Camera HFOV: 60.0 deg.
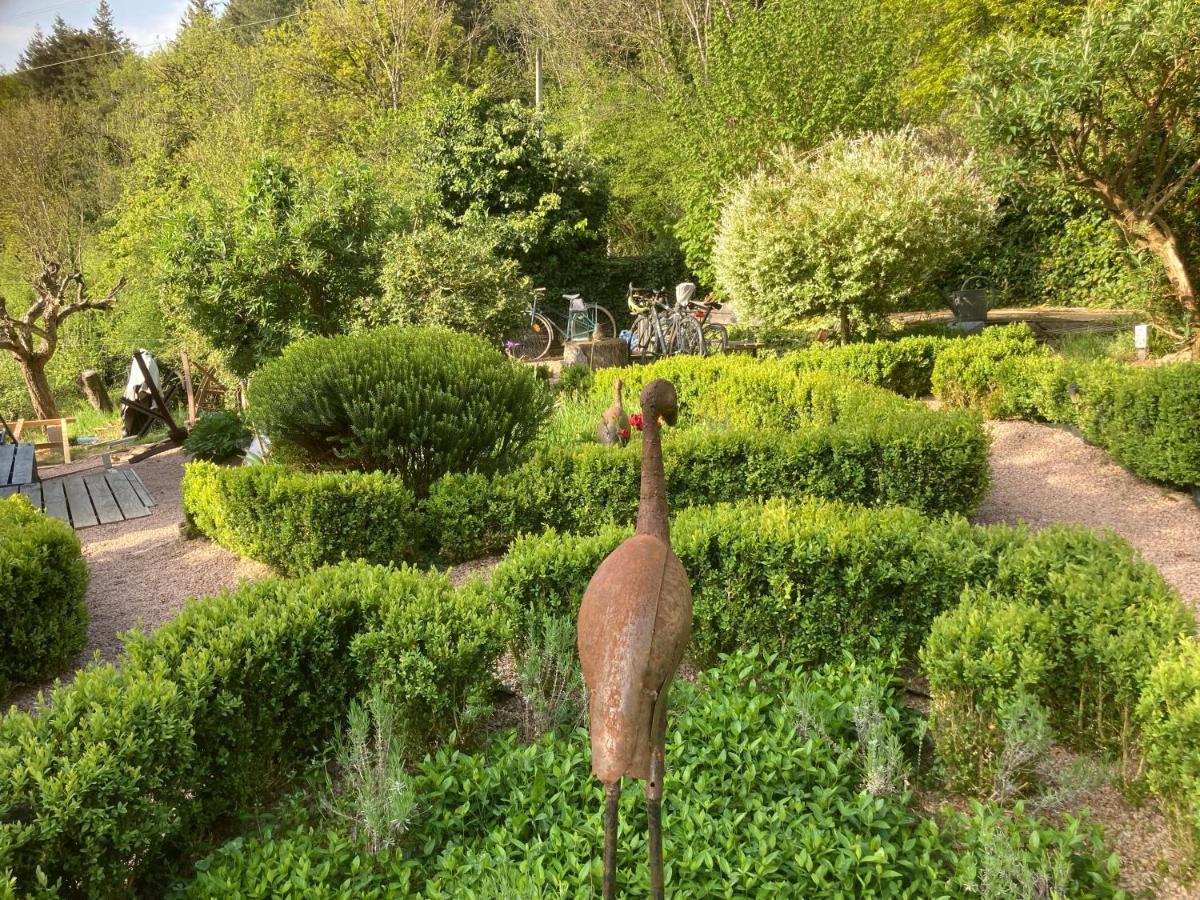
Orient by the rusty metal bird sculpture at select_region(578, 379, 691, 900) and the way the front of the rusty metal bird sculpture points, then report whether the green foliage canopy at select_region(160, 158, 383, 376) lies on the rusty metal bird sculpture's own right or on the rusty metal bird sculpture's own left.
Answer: on the rusty metal bird sculpture's own left

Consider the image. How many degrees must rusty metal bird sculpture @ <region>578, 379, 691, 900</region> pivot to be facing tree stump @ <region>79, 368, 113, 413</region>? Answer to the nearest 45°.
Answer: approximately 90° to its left

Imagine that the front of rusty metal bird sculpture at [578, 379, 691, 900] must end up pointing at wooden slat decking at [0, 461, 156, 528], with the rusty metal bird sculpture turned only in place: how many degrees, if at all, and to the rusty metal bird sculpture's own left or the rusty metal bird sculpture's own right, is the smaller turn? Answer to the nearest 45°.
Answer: approximately 90° to the rusty metal bird sculpture's own left

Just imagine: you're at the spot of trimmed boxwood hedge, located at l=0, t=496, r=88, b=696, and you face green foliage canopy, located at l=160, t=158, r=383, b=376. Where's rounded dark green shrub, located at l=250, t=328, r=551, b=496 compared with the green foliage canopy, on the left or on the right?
right

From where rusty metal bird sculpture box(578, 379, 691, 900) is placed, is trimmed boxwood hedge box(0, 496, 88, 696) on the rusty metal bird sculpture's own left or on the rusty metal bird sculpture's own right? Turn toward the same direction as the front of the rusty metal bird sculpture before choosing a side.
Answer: on the rusty metal bird sculpture's own left

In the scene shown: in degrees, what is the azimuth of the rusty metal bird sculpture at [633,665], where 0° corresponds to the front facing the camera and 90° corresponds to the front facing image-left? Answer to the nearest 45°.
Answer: approximately 225°

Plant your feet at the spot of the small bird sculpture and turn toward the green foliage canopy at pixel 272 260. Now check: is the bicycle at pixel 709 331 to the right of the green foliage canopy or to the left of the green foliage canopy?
right

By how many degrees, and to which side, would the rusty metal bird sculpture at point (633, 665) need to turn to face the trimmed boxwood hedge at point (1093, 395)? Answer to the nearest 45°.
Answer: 0° — it already faces it
